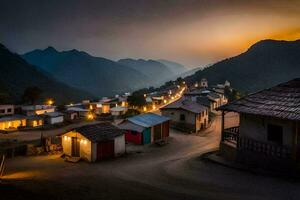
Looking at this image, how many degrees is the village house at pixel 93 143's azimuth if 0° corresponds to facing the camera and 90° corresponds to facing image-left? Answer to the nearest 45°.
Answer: approximately 45°

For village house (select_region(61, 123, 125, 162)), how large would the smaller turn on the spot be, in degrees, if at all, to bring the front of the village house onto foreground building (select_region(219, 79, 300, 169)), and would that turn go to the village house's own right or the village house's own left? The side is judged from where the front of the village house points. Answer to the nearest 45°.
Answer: approximately 90° to the village house's own left

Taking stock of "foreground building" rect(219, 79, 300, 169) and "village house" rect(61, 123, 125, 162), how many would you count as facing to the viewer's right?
0

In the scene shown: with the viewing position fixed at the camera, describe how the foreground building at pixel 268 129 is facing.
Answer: facing the viewer and to the left of the viewer
